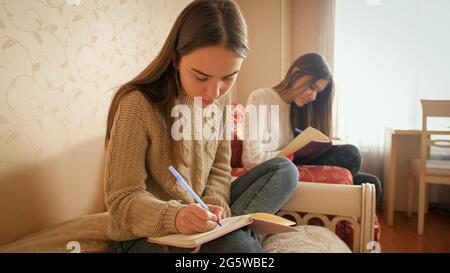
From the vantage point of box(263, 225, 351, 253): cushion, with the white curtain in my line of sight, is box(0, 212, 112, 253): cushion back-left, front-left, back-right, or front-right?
back-left

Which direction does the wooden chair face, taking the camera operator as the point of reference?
facing away from the viewer and to the left of the viewer

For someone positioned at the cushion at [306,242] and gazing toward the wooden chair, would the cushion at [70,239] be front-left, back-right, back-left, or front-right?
back-left

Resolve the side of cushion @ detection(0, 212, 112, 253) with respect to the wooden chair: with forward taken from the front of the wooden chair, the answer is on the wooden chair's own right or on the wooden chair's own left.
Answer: on the wooden chair's own left

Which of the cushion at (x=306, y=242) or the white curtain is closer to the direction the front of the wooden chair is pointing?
the white curtain

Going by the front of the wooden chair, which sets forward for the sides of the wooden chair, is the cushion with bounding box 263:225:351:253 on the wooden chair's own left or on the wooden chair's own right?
on the wooden chair's own left
